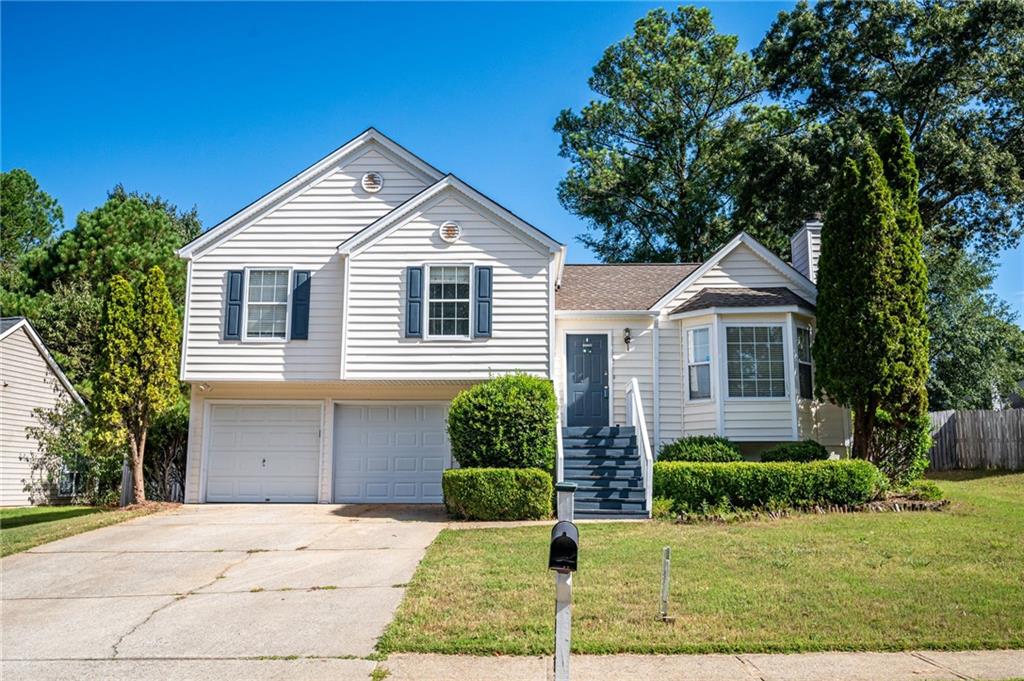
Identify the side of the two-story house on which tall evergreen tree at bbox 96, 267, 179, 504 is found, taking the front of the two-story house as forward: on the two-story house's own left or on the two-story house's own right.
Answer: on the two-story house's own right

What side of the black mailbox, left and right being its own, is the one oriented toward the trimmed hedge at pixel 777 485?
back

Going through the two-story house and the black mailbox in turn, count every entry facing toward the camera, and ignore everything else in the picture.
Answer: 2

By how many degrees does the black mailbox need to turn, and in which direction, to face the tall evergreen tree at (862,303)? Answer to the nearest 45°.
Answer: approximately 135° to its left

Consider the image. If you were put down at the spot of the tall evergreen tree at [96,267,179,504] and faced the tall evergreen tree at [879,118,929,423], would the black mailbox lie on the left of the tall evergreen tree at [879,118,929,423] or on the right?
right

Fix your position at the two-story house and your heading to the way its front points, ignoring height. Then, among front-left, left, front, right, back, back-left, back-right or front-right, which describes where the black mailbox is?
front

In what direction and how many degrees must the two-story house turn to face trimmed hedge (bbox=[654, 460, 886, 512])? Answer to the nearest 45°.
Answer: approximately 45° to its left

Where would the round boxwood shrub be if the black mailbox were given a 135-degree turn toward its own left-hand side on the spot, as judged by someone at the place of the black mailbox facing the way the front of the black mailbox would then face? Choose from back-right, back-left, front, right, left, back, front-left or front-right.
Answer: front-left

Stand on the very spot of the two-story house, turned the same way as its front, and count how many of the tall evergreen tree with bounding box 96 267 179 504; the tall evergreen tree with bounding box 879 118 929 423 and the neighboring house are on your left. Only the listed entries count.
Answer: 1

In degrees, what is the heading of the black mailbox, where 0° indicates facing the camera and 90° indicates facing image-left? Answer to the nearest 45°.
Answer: approximately 0°

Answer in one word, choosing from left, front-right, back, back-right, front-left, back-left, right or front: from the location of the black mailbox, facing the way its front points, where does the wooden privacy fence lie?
back-left
